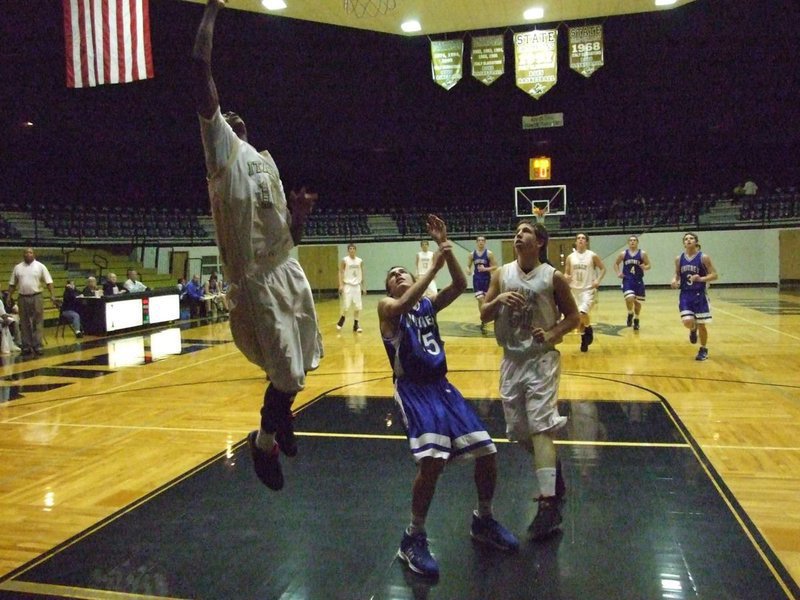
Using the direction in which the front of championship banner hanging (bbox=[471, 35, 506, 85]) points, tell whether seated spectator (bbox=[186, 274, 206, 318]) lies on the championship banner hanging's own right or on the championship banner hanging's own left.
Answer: on the championship banner hanging's own right

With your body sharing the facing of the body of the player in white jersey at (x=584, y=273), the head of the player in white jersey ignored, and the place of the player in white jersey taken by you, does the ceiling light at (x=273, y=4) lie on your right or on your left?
on your right

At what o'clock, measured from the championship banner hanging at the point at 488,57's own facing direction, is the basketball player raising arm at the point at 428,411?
The basketball player raising arm is roughly at 12 o'clock from the championship banner hanging.

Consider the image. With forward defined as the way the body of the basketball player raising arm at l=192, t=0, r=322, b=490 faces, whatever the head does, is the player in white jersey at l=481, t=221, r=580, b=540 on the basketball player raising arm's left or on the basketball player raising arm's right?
on the basketball player raising arm's left

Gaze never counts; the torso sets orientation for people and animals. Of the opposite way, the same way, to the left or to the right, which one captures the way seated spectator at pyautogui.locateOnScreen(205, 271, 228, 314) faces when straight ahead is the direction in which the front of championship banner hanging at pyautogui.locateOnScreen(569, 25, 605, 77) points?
to the left

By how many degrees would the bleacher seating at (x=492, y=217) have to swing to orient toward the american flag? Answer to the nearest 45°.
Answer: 0° — it already faces it

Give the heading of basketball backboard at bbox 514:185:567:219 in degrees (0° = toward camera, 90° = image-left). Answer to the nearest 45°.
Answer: approximately 0°
